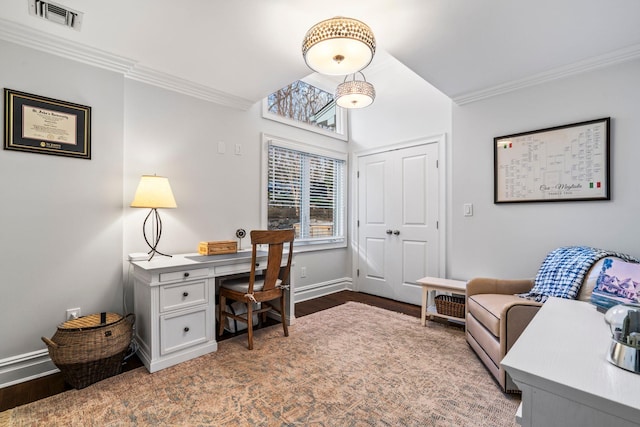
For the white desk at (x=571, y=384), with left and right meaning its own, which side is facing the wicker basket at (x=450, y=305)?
right

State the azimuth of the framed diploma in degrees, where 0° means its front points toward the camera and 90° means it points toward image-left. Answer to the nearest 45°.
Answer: approximately 315°

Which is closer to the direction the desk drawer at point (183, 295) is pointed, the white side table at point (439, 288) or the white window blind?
the white side table

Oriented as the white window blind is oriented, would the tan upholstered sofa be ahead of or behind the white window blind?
ahead

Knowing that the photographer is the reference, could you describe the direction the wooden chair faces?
facing away from the viewer and to the left of the viewer

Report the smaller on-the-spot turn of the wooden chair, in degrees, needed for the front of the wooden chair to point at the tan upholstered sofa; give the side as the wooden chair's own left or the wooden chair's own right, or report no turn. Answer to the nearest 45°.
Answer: approximately 180°

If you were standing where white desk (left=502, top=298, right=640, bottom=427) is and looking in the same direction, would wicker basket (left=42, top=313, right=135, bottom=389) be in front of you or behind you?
in front

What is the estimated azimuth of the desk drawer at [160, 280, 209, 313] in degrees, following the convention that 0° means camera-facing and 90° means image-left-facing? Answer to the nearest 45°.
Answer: approximately 315°

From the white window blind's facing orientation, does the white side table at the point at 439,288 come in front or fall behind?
in front

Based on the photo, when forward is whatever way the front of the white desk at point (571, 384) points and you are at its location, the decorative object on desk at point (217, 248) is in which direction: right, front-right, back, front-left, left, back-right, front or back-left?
front-right

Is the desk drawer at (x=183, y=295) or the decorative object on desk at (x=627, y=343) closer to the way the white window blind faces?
the decorative object on desk
